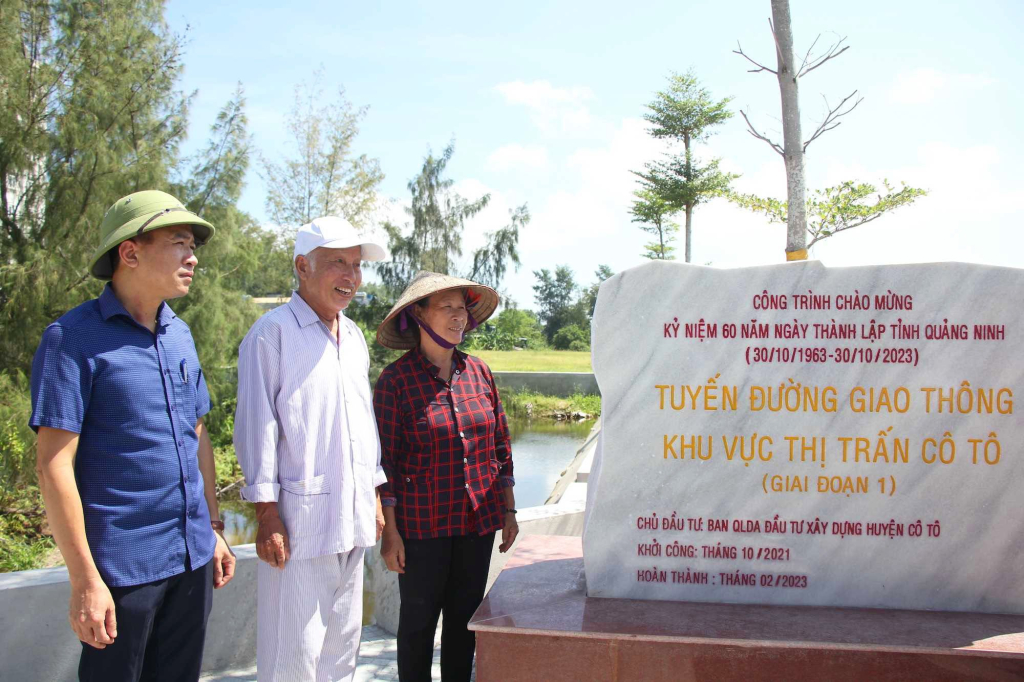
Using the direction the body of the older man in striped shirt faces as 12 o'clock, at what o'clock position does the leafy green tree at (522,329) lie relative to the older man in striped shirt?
The leafy green tree is roughly at 8 o'clock from the older man in striped shirt.

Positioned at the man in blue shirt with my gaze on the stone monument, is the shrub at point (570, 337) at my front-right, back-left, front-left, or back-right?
front-left

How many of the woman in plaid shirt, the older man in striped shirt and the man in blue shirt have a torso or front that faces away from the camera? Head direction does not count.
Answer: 0

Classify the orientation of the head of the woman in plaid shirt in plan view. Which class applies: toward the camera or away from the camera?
toward the camera

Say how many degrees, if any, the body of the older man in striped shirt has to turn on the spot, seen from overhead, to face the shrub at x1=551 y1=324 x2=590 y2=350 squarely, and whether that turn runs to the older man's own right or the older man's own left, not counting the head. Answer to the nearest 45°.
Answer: approximately 135° to the older man's own left

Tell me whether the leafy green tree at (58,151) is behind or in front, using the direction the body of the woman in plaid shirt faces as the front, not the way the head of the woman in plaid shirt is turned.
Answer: behind

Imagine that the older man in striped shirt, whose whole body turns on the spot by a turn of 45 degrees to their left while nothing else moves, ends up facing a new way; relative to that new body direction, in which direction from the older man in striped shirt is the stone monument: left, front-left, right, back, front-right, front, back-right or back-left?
front

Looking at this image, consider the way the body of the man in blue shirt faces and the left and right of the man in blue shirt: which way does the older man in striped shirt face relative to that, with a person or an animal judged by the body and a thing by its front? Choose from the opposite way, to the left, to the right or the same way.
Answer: the same way

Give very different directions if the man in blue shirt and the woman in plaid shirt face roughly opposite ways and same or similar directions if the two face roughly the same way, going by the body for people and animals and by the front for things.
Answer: same or similar directions

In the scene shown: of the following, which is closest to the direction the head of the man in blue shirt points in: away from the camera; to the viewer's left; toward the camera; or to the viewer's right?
to the viewer's right

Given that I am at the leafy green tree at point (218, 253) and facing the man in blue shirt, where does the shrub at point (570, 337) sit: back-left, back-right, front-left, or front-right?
back-left

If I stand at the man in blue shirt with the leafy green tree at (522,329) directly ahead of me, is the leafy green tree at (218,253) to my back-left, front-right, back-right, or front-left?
front-left

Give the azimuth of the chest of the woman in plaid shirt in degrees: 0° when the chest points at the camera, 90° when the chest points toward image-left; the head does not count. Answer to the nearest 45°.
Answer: approximately 315°

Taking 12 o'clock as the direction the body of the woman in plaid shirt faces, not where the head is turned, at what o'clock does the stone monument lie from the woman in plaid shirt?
The stone monument is roughly at 11 o'clock from the woman in plaid shirt.

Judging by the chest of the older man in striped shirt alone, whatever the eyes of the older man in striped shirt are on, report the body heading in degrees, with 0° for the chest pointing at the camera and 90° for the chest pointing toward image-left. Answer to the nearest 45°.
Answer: approximately 315°

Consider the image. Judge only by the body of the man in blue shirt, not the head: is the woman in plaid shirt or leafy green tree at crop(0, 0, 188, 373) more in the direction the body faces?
the woman in plaid shirt
